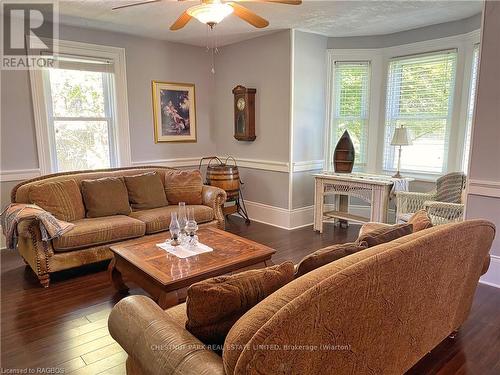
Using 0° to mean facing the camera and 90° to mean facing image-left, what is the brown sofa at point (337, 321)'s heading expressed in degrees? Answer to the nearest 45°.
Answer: approximately 135°

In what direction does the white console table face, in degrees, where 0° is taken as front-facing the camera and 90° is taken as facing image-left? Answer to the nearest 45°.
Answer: approximately 45°

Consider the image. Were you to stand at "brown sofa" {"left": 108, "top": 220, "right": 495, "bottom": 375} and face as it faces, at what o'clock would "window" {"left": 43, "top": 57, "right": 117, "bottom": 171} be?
The window is roughly at 12 o'clock from the brown sofa.

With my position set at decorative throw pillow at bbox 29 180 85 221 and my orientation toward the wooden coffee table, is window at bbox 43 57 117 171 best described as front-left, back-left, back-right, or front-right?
back-left

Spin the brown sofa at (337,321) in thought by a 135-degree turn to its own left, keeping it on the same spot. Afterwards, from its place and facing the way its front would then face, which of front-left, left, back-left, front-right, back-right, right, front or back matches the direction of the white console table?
back

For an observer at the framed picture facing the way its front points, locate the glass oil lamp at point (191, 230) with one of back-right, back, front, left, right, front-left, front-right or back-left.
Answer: front-right

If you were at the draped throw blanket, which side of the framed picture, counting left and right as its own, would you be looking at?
right

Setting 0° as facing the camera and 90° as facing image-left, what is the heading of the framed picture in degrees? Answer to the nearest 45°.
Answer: approximately 315°

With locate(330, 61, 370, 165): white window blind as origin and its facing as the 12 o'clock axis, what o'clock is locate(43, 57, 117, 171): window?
The window is roughly at 2 o'clock from the white window blind.
